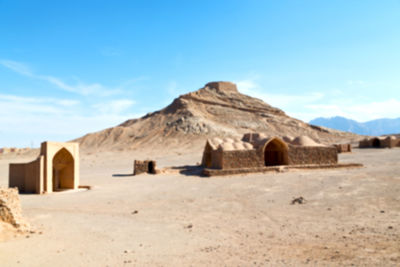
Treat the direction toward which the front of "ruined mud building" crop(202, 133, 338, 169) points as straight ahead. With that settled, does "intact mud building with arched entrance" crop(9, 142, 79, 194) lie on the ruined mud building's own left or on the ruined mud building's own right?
on the ruined mud building's own right

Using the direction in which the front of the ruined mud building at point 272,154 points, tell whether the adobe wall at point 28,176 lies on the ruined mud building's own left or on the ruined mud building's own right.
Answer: on the ruined mud building's own right

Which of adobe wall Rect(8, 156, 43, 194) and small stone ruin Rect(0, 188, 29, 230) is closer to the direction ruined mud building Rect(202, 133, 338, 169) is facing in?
the small stone ruin

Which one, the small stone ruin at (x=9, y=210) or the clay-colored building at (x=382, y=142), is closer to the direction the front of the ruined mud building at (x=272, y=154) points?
the small stone ruin

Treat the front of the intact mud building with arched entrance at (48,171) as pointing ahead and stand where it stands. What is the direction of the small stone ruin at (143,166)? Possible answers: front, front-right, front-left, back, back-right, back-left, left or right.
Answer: left

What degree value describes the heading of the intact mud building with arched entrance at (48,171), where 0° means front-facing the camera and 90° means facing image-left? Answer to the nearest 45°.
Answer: approximately 315°

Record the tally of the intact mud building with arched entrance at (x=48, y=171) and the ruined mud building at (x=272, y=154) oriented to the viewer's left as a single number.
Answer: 0

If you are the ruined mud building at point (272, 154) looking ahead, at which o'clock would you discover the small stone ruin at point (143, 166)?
The small stone ruin is roughly at 3 o'clock from the ruined mud building.

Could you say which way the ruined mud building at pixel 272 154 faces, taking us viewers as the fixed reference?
facing the viewer

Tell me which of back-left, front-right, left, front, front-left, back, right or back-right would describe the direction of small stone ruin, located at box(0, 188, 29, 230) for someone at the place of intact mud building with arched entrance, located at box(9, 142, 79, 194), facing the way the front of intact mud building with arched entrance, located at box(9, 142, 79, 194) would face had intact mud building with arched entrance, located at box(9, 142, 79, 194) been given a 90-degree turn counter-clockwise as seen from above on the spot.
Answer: back-right
